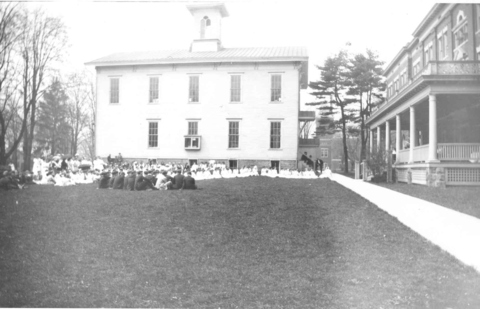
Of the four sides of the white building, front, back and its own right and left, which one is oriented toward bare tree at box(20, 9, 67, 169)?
right

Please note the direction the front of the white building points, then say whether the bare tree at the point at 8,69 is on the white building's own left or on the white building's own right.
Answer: on the white building's own right

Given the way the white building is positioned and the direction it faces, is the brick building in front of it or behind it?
in front
